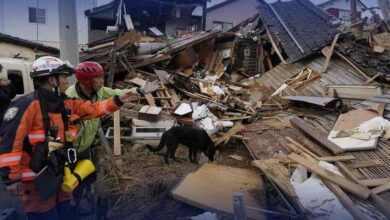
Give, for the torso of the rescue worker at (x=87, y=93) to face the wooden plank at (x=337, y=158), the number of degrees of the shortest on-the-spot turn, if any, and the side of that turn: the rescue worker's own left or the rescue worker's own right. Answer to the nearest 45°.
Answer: approximately 45° to the rescue worker's own left

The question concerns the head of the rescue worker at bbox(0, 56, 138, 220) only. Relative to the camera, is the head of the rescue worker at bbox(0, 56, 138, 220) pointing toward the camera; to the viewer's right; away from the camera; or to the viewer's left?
to the viewer's right

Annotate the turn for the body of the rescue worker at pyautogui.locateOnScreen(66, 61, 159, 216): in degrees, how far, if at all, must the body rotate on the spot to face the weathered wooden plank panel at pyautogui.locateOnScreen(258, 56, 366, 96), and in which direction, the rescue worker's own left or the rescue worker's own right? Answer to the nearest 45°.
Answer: approximately 90° to the rescue worker's own left

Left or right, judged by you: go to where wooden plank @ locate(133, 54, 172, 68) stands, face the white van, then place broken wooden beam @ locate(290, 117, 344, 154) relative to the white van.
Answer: left

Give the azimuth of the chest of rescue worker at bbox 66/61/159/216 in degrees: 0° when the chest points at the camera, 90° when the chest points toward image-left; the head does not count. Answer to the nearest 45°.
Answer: approximately 315°
